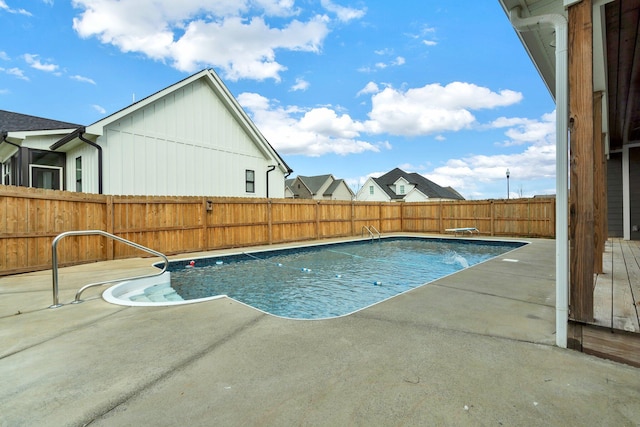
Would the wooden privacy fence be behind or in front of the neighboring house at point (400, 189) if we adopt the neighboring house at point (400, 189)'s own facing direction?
in front

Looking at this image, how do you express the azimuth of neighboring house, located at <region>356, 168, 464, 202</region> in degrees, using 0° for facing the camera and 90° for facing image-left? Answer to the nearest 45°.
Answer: approximately 0°

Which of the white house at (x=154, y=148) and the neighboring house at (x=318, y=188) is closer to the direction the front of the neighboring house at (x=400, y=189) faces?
the white house

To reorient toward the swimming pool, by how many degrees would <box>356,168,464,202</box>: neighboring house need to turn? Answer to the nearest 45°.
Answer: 0° — it already faces it
